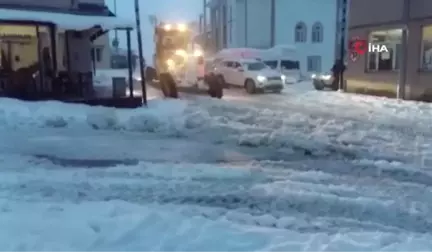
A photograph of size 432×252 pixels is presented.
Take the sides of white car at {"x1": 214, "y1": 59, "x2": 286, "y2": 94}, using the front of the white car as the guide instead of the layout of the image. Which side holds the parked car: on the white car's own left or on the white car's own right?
on the white car's own left

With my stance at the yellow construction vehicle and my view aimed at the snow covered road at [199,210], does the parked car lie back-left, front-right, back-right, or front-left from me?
back-left

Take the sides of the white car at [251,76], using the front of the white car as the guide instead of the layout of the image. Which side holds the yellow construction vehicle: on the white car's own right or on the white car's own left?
on the white car's own right
